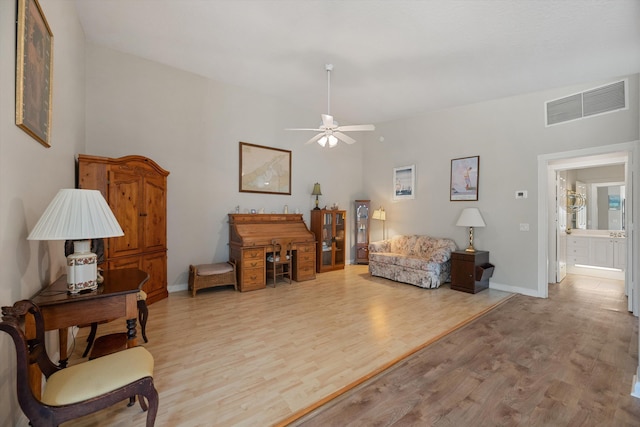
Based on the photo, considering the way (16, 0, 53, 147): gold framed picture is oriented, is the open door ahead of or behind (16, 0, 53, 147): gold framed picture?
ahead

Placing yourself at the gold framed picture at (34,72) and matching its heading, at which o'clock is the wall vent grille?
The wall vent grille is roughly at 1 o'clock from the gold framed picture.

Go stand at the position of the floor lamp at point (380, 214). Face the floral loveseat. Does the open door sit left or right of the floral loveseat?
left

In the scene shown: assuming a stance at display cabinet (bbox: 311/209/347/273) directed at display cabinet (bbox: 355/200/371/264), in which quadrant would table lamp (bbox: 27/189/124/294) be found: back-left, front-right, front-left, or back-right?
back-right

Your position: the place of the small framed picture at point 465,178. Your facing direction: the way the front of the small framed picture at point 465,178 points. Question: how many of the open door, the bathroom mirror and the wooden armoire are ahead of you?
1

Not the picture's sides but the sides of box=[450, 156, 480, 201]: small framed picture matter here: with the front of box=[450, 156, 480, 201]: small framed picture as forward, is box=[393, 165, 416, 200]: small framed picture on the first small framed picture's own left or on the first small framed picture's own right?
on the first small framed picture's own right

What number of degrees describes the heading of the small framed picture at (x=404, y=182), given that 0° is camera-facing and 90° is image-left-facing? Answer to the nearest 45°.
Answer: approximately 45°

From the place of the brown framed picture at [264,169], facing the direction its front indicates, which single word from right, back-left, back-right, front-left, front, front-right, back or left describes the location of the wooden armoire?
right

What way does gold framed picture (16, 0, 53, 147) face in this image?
to the viewer's right

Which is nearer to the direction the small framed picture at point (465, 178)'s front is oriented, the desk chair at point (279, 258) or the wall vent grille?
the desk chair

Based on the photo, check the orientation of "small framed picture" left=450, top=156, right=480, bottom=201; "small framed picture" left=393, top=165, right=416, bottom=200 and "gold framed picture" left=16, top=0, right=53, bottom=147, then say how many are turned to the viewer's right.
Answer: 1

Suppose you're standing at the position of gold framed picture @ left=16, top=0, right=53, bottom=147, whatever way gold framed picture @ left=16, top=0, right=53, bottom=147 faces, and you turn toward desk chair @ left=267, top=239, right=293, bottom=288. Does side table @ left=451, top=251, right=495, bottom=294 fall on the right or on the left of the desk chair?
right

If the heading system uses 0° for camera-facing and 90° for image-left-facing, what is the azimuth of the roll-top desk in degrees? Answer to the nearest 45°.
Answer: approximately 315°
